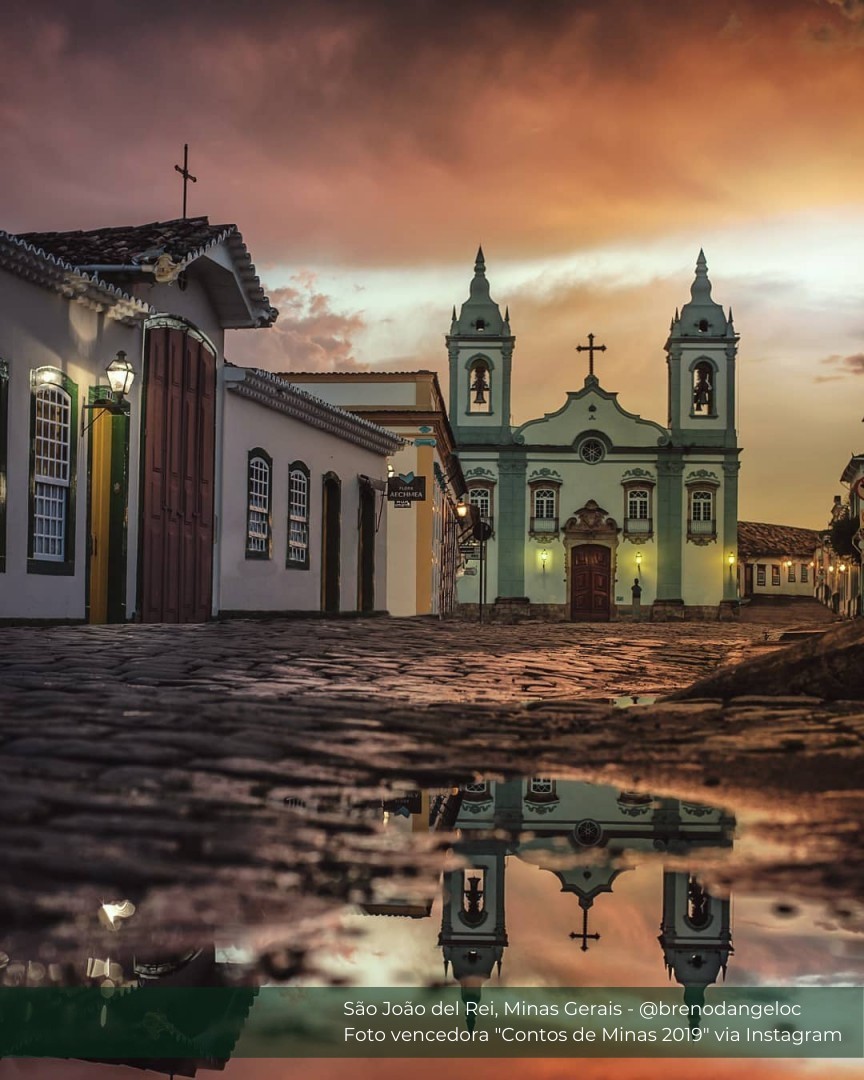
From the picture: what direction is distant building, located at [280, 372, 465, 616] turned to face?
to the viewer's right
